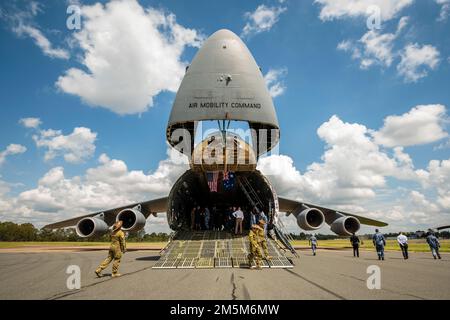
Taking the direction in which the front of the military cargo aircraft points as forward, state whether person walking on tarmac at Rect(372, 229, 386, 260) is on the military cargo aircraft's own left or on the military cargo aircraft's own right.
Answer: on the military cargo aircraft's own left

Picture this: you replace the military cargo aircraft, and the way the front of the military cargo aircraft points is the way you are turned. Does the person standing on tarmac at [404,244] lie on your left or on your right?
on your left

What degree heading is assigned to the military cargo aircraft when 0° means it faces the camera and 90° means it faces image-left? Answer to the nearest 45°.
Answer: approximately 0°

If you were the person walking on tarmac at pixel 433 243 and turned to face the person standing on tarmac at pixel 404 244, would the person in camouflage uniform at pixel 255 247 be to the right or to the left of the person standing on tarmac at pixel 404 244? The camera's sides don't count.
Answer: left

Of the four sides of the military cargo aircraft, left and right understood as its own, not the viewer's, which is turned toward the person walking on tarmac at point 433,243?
left
